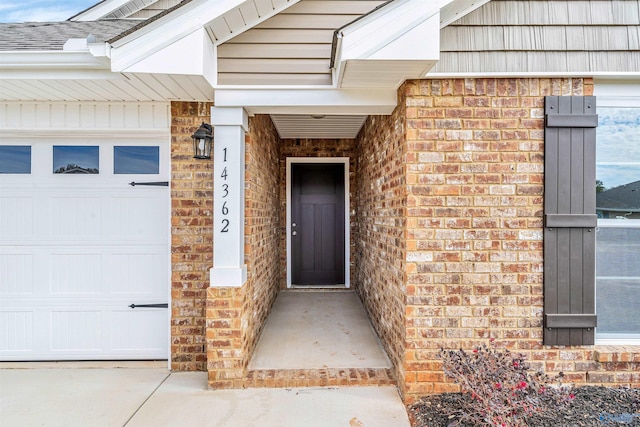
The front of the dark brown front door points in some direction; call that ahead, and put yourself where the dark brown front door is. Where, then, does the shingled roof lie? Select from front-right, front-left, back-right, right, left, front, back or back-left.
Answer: front-right

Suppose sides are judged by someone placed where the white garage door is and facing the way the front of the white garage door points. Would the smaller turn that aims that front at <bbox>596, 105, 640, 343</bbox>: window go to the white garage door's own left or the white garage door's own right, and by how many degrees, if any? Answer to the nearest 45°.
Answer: approximately 45° to the white garage door's own left

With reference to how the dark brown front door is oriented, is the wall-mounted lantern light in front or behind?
in front

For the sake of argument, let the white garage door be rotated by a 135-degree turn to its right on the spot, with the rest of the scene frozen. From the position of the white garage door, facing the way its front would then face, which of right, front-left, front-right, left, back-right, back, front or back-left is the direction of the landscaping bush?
back

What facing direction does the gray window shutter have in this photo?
toward the camera

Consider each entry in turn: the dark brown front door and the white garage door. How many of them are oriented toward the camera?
2

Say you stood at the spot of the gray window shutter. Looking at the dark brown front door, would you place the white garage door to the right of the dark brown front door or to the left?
left

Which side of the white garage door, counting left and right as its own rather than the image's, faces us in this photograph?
front

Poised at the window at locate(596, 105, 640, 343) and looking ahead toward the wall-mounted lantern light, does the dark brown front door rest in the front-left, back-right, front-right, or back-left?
front-right

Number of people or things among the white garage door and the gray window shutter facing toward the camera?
2

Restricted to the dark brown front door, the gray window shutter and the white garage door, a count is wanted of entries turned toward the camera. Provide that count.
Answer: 3

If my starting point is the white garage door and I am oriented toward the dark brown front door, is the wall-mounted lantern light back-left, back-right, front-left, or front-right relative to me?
front-right

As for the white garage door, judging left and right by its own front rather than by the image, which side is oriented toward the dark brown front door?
left

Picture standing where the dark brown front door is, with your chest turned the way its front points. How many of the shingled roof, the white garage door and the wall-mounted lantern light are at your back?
0

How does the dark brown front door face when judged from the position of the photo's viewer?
facing the viewer

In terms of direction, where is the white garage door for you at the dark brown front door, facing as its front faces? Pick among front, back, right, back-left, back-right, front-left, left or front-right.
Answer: front-right
